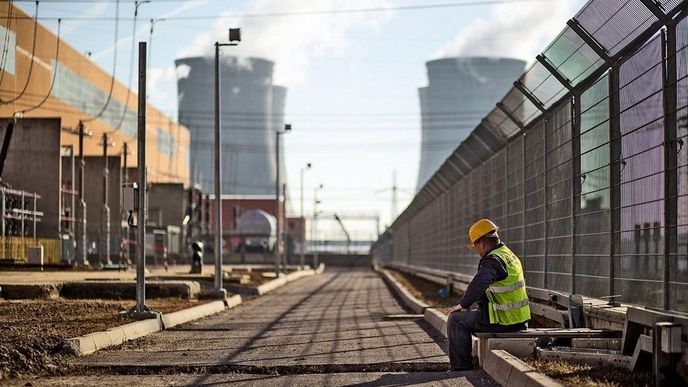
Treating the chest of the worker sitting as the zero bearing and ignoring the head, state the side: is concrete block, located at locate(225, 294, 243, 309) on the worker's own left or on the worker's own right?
on the worker's own right

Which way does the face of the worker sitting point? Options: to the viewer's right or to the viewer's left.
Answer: to the viewer's left

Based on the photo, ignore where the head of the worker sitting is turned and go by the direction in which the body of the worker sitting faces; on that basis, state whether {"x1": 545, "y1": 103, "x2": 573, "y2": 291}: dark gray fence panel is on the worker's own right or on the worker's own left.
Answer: on the worker's own right

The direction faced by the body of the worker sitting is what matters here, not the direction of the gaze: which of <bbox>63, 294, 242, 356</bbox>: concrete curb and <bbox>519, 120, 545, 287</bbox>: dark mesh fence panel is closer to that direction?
the concrete curb

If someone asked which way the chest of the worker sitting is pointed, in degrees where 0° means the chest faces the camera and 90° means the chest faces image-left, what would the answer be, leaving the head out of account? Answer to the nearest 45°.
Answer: approximately 90°

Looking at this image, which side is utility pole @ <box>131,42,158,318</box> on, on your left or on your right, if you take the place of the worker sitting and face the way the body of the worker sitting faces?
on your right
